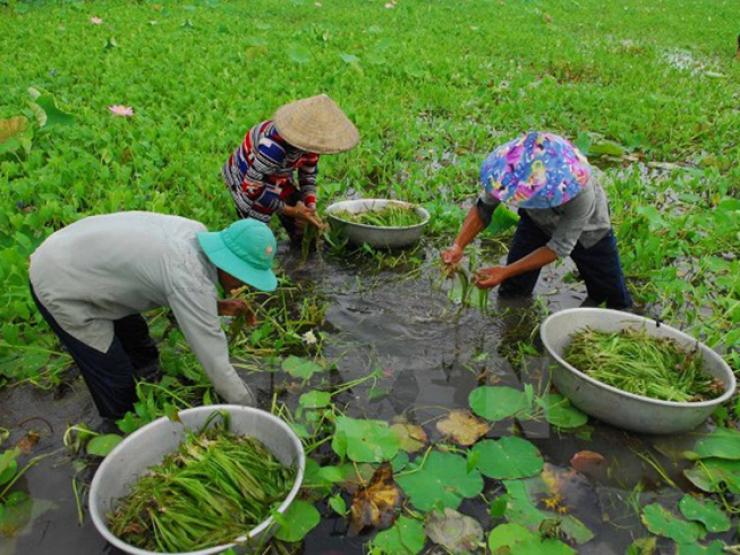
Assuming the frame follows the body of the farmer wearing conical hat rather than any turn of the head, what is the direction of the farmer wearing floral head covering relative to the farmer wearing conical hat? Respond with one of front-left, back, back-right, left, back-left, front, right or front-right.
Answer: front

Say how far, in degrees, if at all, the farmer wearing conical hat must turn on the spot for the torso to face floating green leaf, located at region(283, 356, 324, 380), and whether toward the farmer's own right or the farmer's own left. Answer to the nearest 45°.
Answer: approximately 45° to the farmer's own right

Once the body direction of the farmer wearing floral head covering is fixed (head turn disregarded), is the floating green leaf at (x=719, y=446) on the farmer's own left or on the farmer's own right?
on the farmer's own left

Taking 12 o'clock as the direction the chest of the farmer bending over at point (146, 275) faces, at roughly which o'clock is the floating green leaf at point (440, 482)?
The floating green leaf is roughly at 1 o'clock from the farmer bending over.

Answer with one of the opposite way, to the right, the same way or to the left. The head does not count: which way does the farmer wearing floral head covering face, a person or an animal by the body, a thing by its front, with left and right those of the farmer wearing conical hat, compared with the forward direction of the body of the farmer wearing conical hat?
to the right

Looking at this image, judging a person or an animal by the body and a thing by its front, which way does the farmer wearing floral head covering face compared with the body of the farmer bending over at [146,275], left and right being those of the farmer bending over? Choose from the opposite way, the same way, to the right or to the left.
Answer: the opposite way

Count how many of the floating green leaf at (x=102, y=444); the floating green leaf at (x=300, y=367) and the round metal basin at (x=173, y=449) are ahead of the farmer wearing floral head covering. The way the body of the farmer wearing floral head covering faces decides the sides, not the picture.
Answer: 3

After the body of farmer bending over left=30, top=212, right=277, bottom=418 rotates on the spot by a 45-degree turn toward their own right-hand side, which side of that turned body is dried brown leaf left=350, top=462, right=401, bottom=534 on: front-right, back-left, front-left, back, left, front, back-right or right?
front

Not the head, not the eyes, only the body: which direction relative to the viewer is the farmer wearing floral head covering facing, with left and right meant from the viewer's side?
facing the viewer and to the left of the viewer

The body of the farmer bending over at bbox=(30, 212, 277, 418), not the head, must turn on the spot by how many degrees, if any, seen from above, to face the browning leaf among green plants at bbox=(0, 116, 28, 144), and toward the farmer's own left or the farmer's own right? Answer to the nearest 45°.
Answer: approximately 90° to the farmer's own left

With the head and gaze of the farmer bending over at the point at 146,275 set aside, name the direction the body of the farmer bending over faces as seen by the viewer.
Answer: to the viewer's right

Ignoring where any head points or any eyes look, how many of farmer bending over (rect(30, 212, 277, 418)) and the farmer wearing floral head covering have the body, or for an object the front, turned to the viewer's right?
1

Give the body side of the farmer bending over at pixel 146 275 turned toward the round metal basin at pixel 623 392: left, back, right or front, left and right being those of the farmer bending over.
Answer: front

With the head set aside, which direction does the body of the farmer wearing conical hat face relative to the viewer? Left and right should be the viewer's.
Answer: facing the viewer and to the right of the viewer

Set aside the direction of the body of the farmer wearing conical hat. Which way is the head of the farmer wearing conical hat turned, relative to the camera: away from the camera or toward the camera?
toward the camera

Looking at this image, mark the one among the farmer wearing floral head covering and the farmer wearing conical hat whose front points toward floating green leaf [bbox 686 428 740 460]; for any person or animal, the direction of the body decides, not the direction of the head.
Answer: the farmer wearing conical hat
